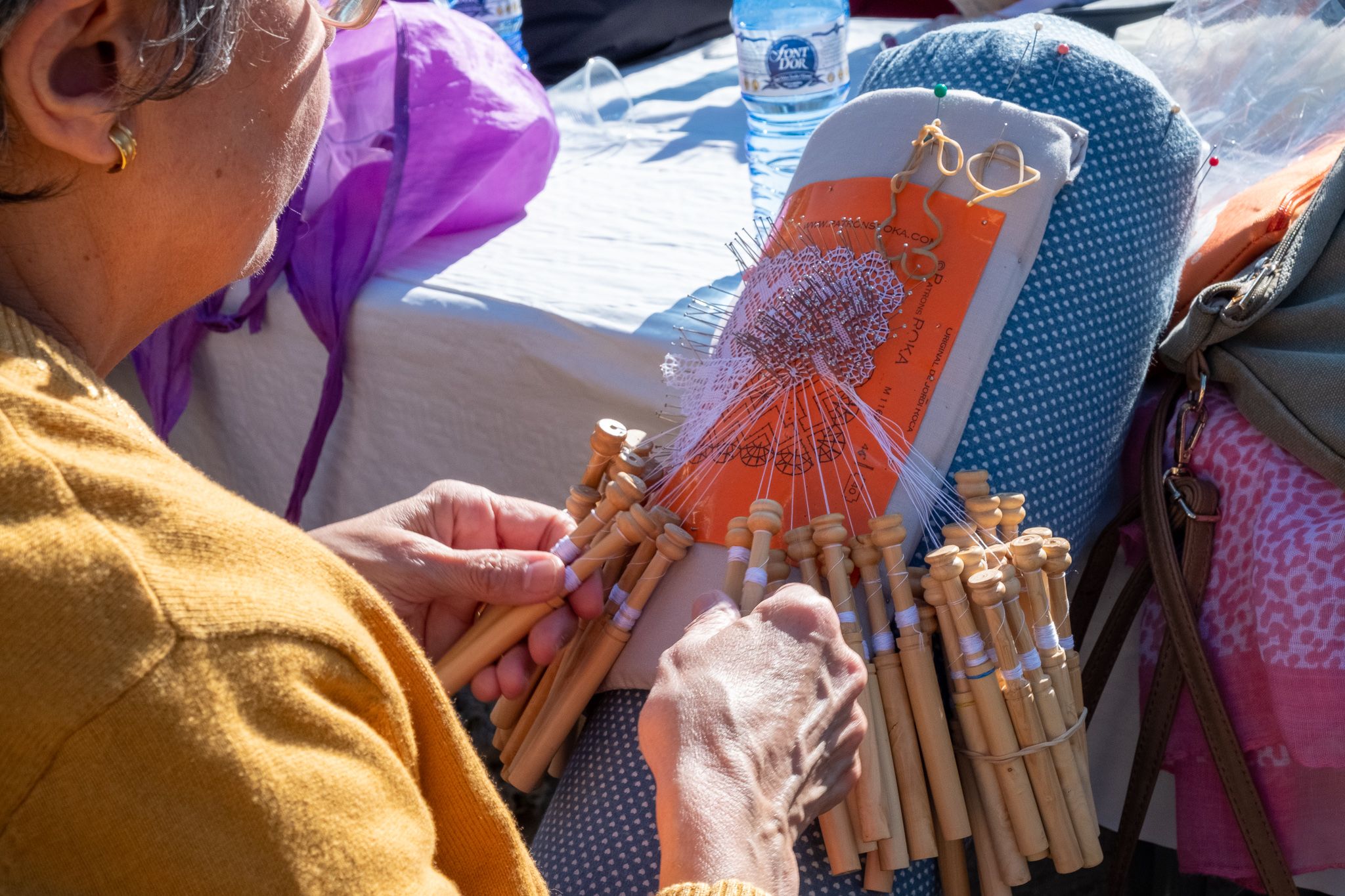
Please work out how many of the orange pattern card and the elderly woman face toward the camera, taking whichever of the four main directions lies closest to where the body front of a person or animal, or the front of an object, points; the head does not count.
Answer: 1

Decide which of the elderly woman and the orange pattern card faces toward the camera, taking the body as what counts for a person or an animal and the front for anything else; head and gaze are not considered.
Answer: the orange pattern card

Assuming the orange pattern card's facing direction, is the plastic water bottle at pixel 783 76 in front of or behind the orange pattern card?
behind

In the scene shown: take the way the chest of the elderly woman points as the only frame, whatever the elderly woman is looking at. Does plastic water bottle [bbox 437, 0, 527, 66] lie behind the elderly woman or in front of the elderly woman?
in front

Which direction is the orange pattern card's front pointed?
toward the camera

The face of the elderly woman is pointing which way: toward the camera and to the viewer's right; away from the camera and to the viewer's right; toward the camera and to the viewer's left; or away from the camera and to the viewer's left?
away from the camera and to the viewer's right

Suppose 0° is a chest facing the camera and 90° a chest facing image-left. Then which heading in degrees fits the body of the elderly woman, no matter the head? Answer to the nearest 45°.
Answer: approximately 225°
